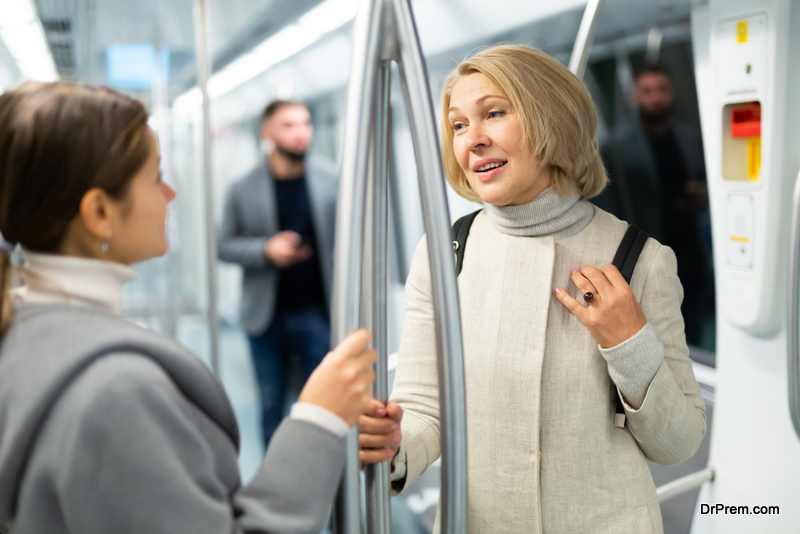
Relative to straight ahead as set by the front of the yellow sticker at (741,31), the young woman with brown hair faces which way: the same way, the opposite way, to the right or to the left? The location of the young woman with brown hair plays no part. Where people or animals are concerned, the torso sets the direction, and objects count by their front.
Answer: the opposite way

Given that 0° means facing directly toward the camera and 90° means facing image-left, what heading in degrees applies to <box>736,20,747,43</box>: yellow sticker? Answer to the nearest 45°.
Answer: approximately 0°

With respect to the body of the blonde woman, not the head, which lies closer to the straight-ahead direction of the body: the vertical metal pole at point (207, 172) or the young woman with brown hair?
the young woman with brown hair

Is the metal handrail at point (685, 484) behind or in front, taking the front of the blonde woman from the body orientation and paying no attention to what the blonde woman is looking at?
behind

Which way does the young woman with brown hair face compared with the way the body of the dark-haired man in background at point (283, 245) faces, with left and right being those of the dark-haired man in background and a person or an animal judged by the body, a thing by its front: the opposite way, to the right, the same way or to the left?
to the left

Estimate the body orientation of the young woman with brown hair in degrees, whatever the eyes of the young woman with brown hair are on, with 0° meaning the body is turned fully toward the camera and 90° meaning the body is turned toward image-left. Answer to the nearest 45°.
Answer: approximately 225°

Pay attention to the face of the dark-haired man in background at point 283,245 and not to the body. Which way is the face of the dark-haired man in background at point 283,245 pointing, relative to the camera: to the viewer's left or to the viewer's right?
to the viewer's right

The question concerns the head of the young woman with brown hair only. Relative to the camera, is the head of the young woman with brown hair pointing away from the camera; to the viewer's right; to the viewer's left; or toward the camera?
to the viewer's right

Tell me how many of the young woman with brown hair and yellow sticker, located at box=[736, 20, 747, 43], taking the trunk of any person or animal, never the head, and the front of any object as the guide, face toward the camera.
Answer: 1
